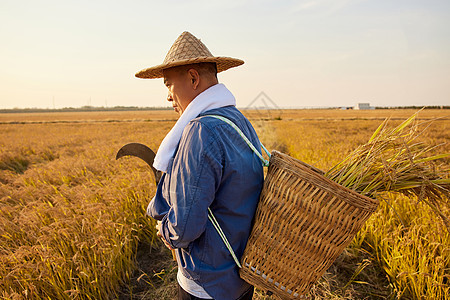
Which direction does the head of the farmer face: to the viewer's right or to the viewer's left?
to the viewer's left

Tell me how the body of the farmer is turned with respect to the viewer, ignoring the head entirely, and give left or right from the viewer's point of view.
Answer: facing away from the viewer and to the left of the viewer
